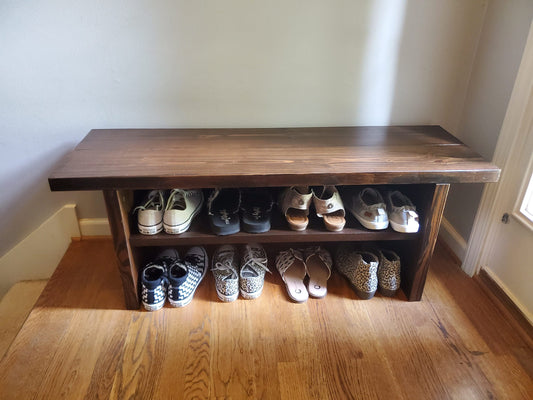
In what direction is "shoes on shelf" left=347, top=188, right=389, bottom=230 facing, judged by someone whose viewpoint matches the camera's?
facing the viewer and to the right of the viewer

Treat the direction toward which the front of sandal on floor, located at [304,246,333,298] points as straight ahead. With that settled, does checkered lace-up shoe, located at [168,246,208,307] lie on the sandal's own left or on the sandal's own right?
on the sandal's own left

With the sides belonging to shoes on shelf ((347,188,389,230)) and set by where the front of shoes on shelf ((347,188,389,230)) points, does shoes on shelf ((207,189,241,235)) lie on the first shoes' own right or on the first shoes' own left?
on the first shoes' own right

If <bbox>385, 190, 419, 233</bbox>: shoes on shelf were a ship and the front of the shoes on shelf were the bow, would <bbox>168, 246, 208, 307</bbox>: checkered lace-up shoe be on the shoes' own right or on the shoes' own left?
on the shoes' own right

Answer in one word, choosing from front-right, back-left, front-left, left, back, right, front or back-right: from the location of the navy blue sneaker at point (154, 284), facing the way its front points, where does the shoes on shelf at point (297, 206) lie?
front-right

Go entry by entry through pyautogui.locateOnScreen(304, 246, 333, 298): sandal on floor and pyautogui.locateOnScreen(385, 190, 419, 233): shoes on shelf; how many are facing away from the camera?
1

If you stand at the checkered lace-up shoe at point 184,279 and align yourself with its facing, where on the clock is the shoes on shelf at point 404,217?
The shoes on shelf is roughly at 2 o'clock from the checkered lace-up shoe.

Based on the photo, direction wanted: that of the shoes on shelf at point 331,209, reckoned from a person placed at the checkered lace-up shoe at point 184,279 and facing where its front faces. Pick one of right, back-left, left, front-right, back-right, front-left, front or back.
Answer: front-right

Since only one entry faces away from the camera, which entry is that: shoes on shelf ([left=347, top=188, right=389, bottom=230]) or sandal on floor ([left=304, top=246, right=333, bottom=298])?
sandal on floor ([left=304, top=246, right=333, bottom=298])

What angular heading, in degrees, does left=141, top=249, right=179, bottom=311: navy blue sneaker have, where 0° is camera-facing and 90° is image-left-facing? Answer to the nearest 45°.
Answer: approximately 225°
